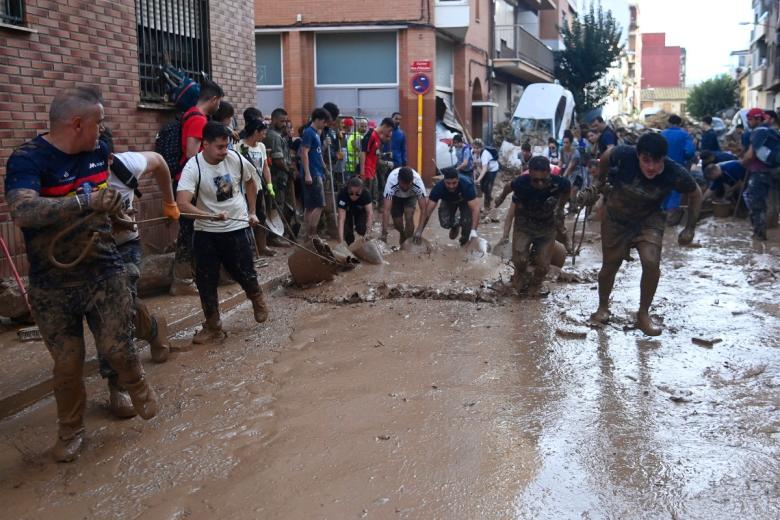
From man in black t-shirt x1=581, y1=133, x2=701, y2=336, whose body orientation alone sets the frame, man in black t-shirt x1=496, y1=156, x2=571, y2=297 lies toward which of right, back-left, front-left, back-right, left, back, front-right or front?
back-right

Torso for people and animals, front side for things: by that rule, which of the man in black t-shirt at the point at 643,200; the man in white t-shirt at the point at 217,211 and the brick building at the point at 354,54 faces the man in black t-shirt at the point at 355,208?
the brick building

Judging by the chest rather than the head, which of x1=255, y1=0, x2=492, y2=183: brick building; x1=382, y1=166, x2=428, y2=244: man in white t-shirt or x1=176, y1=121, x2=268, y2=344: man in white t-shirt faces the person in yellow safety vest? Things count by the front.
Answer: the brick building

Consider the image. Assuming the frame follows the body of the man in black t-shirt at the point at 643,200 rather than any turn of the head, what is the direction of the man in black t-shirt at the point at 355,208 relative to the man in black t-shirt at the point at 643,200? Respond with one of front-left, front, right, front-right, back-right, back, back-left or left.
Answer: back-right

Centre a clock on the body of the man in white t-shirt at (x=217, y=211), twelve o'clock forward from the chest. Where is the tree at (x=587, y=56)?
The tree is roughly at 7 o'clock from the man in white t-shirt.

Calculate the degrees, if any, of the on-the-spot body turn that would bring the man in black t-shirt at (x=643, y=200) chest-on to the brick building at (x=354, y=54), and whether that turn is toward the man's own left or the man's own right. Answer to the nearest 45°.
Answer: approximately 135° to the man's own right

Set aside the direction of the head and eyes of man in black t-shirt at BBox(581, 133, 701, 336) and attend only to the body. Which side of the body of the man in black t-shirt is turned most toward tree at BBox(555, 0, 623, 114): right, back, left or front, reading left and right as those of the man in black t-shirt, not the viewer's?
back

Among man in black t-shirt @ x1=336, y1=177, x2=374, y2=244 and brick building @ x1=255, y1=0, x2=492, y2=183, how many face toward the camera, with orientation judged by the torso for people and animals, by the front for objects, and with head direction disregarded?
2

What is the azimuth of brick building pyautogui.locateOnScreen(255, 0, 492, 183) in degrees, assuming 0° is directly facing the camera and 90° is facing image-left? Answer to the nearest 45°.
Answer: approximately 0°

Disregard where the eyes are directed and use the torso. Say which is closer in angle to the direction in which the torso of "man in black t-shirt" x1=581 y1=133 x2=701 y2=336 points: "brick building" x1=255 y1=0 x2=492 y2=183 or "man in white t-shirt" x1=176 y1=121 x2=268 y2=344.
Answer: the man in white t-shirt

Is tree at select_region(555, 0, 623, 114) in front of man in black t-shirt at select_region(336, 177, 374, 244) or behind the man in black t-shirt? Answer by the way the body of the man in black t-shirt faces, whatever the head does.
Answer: behind

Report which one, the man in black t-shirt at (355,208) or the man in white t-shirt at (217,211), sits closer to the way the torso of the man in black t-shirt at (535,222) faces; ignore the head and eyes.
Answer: the man in white t-shirt

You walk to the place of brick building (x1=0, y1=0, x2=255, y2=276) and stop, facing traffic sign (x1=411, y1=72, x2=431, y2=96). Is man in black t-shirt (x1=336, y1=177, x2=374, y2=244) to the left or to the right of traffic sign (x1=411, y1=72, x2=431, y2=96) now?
right

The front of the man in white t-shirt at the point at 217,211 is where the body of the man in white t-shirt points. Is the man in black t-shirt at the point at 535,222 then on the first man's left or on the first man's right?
on the first man's left
